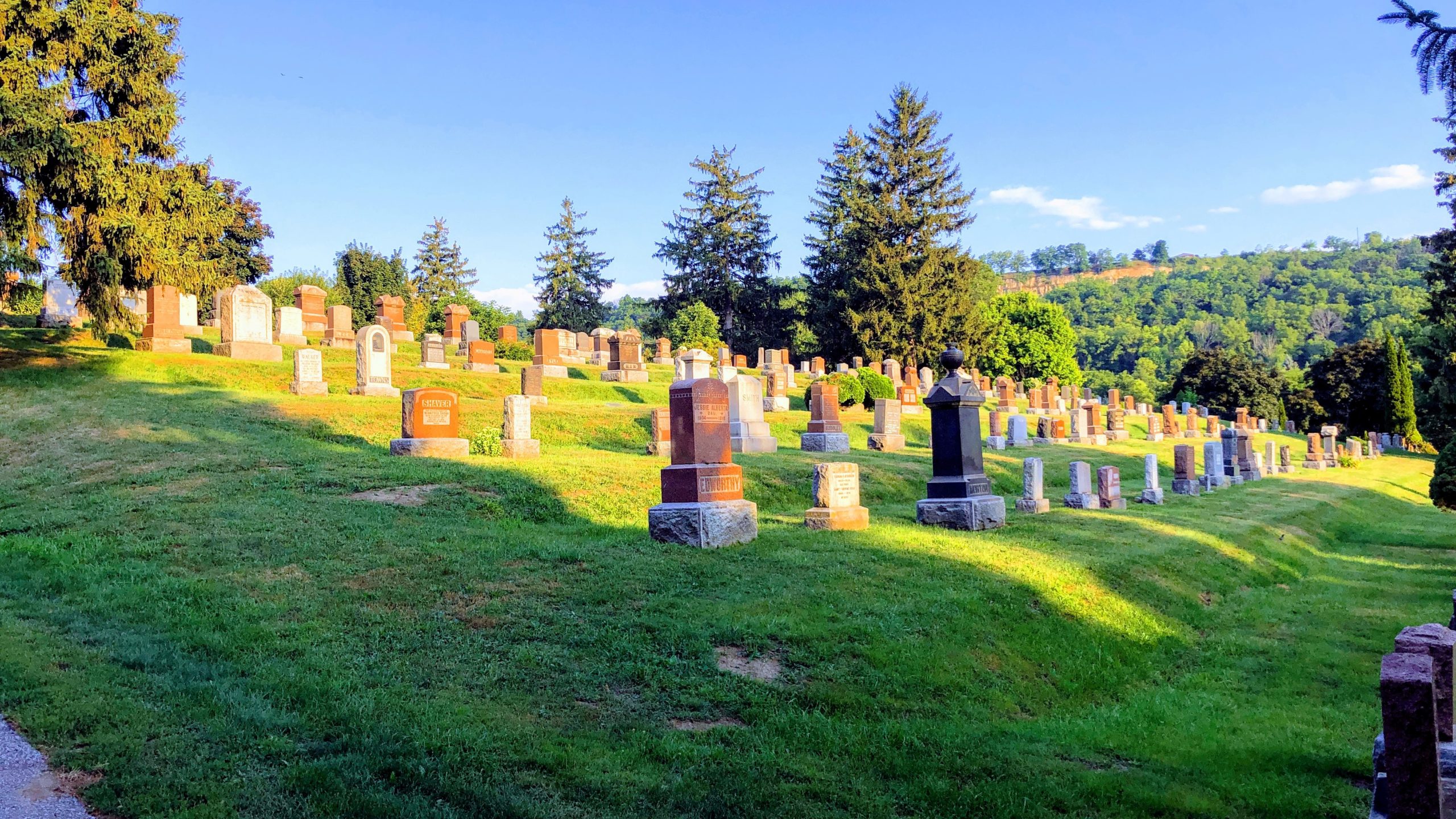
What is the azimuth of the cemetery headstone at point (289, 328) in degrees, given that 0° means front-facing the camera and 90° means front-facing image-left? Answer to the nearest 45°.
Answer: approximately 0°

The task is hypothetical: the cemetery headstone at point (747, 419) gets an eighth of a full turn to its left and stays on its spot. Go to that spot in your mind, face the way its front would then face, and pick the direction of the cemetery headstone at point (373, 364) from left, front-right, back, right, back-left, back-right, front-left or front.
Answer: back

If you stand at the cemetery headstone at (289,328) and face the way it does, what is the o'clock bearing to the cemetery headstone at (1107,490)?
the cemetery headstone at (1107,490) is roughly at 11 o'clock from the cemetery headstone at (289,328).

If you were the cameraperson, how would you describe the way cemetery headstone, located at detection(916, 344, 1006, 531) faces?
facing the viewer and to the right of the viewer

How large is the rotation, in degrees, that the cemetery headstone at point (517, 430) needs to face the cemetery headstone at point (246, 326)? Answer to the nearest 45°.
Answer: approximately 180°

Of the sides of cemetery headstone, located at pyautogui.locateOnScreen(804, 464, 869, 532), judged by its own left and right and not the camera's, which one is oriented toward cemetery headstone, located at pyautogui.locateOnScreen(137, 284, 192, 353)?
back

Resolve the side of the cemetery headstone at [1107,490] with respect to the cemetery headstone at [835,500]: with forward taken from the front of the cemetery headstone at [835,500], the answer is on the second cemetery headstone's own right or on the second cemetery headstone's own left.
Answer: on the second cemetery headstone's own left

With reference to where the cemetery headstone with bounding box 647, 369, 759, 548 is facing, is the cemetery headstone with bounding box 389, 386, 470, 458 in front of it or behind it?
behind

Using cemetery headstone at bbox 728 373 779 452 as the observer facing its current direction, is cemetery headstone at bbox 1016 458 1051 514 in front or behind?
in front

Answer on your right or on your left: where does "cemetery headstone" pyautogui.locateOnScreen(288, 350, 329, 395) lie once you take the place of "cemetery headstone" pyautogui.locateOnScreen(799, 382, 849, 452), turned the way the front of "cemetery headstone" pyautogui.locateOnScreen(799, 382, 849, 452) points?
on your right

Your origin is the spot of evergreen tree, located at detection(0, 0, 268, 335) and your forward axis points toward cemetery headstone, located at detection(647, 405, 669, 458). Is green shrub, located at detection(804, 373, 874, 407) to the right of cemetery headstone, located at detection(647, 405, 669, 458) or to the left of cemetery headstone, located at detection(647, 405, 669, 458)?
left
